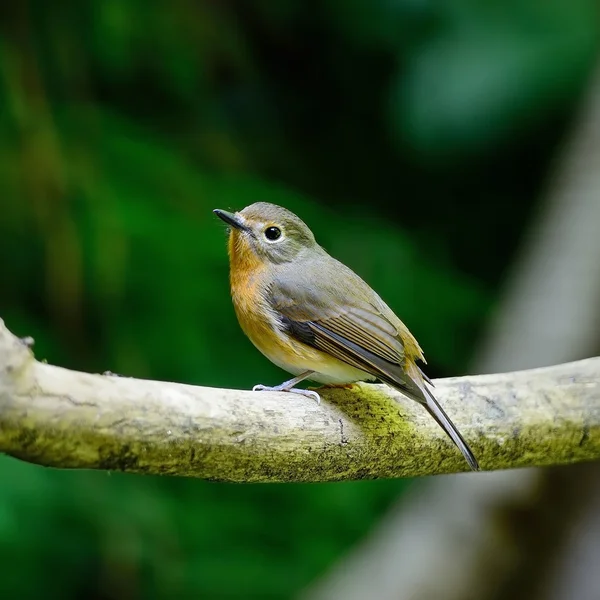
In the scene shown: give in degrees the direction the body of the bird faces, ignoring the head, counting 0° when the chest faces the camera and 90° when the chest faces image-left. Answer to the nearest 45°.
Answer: approximately 90°
